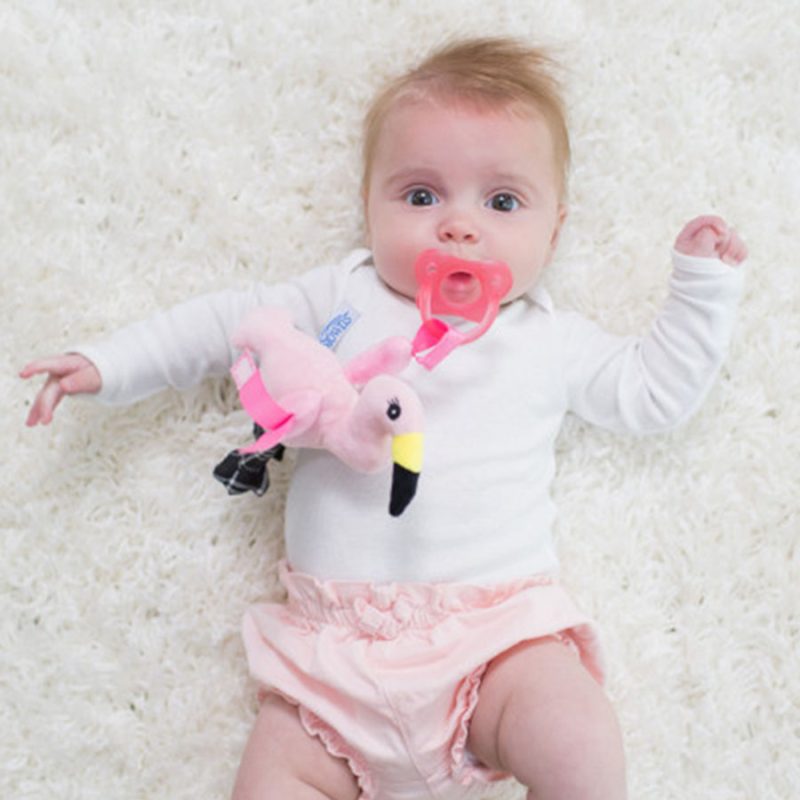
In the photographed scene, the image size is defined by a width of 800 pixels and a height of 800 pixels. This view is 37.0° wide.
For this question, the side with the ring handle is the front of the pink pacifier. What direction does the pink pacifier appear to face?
toward the camera
